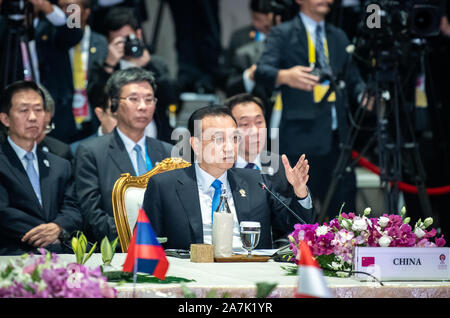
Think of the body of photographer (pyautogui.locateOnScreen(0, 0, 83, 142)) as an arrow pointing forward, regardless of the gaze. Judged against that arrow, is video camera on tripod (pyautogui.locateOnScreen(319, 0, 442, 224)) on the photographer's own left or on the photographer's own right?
on the photographer's own left

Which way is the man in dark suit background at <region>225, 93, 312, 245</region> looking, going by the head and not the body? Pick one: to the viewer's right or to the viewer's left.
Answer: to the viewer's left

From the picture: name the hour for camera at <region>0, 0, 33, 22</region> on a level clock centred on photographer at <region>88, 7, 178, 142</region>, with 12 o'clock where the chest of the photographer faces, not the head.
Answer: The camera is roughly at 2 o'clock from the photographer.

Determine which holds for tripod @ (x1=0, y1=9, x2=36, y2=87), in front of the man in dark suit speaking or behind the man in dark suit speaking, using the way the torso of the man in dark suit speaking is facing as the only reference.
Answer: behind

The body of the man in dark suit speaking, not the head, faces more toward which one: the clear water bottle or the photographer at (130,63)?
the clear water bottle

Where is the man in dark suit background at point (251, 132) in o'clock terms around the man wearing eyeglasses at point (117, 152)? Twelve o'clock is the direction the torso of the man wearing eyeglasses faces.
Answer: The man in dark suit background is roughly at 10 o'clock from the man wearing eyeglasses.

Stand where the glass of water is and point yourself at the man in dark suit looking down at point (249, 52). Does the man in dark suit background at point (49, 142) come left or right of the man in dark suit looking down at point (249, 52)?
left
